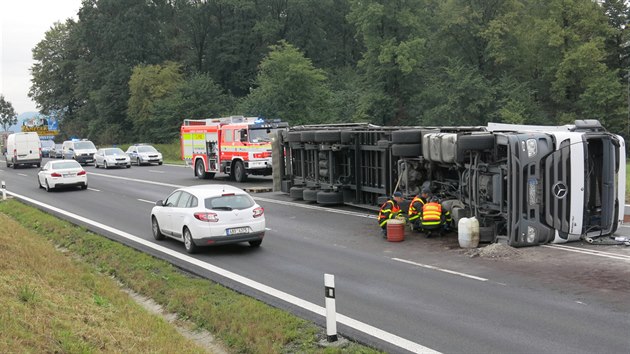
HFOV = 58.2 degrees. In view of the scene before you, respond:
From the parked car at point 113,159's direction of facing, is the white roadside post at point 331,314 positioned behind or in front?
in front

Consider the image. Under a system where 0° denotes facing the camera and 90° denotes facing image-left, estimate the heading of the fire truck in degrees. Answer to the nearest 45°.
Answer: approximately 315°

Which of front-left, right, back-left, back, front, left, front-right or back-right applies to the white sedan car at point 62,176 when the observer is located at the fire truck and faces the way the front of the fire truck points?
back-right

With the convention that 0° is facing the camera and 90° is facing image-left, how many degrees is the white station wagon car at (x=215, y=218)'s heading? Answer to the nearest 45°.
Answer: approximately 135°

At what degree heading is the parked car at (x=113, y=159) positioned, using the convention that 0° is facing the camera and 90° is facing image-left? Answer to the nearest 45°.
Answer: approximately 315°

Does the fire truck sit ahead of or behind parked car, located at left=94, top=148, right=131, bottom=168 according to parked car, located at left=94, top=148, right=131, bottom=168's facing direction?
ahead

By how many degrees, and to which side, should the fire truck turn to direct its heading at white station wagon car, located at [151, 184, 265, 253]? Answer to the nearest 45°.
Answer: approximately 45° to its right

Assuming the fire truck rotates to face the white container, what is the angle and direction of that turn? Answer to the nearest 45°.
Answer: approximately 45° to its right

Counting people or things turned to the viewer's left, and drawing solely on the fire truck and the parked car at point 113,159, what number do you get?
0

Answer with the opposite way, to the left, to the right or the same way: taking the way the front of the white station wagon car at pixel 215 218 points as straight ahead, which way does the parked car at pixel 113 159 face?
the opposite way
